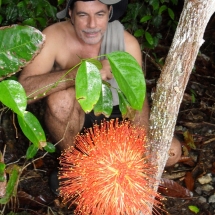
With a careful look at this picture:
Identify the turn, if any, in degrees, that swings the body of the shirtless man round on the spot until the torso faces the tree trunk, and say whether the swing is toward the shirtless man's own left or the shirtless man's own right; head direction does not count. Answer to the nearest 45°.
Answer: approximately 45° to the shirtless man's own left

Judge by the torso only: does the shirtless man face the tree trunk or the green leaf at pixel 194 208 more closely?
the tree trunk

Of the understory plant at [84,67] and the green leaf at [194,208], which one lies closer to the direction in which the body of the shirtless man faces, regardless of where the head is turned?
the understory plant

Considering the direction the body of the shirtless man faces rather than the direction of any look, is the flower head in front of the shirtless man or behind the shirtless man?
in front

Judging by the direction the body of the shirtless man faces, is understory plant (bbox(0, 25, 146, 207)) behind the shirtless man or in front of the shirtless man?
in front

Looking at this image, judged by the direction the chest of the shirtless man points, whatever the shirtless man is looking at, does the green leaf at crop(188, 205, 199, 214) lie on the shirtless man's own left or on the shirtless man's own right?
on the shirtless man's own left

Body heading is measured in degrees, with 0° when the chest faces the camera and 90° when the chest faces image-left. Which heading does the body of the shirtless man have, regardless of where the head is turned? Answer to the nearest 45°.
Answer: approximately 0°
